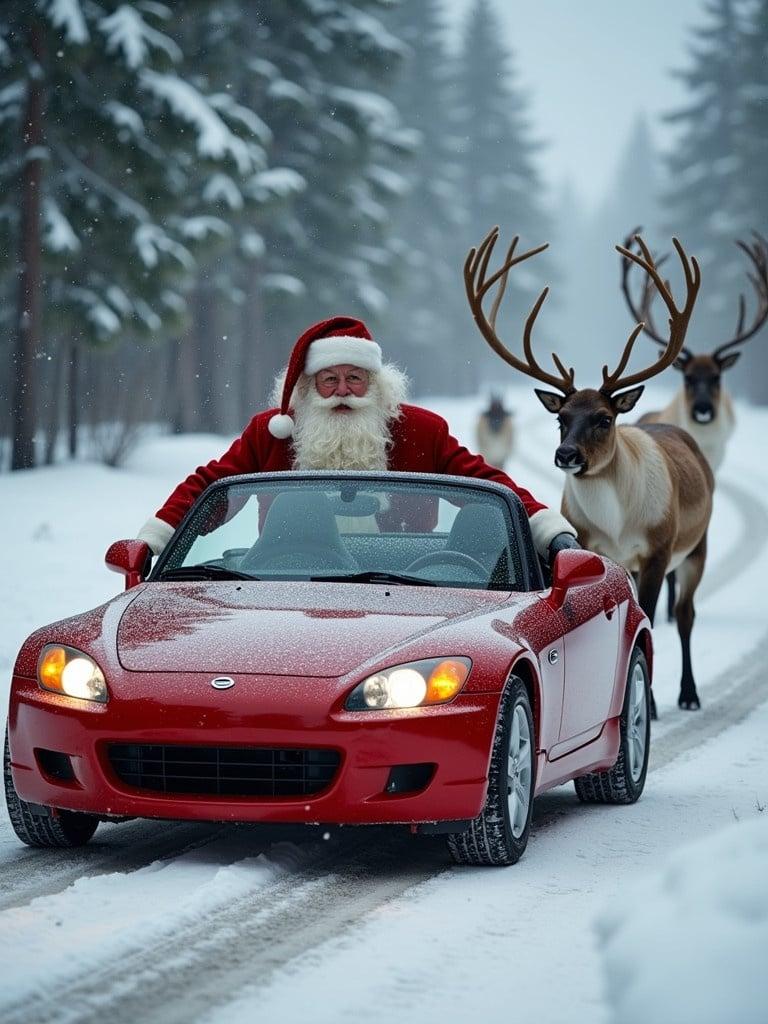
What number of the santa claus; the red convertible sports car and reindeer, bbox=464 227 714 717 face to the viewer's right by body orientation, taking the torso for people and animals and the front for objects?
0

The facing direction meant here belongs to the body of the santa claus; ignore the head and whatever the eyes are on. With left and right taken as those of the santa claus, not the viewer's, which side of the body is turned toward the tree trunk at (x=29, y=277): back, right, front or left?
back

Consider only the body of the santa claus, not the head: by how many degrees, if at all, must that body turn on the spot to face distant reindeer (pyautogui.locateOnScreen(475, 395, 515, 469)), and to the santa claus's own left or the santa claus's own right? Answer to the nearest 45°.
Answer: approximately 180°

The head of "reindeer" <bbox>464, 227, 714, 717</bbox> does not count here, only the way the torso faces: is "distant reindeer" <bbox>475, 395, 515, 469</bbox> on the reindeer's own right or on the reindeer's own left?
on the reindeer's own right

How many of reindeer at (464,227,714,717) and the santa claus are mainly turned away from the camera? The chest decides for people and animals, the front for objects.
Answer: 0

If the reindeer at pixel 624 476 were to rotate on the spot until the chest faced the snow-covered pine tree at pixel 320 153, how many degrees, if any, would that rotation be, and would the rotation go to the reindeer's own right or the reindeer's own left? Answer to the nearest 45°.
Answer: approximately 135° to the reindeer's own right

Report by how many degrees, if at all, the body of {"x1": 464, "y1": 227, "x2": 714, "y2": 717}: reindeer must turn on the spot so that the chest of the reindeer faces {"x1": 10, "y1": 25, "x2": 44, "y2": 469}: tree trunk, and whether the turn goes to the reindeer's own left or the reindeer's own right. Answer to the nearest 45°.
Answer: approximately 90° to the reindeer's own right

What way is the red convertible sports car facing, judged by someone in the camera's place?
facing the viewer and to the left of the viewer

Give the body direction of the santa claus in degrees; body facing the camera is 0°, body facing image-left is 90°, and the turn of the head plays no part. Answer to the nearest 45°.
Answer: approximately 0°

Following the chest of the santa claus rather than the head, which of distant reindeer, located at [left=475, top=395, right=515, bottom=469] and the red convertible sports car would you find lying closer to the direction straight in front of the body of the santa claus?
the red convertible sports car

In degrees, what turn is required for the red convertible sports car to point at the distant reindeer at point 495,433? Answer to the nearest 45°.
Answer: approximately 135° to its right
